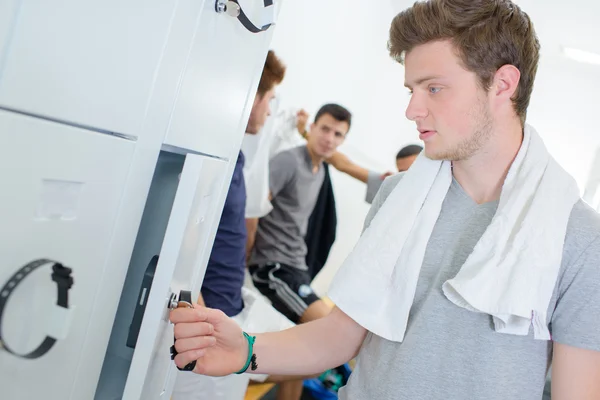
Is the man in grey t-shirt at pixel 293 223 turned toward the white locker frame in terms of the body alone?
no

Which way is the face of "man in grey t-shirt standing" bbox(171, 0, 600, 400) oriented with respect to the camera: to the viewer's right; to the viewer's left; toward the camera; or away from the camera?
to the viewer's left

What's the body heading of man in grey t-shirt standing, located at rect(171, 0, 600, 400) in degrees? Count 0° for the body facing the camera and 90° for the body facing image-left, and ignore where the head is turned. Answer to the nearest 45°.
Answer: approximately 45°

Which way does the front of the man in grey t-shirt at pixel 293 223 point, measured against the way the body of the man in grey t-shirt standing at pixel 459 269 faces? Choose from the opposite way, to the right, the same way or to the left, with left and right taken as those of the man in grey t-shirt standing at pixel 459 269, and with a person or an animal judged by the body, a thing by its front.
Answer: to the left

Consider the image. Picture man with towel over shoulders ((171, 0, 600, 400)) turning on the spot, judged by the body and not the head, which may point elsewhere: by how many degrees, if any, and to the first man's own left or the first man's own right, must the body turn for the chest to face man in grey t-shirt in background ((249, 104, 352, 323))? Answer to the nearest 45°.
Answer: approximately 135° to the first man's own right

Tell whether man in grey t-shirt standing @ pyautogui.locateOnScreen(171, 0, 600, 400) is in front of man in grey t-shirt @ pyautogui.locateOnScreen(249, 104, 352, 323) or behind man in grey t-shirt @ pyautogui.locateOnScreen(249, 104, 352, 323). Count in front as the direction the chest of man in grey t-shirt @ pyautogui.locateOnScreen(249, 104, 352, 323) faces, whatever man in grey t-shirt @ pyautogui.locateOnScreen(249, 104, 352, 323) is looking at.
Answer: in front

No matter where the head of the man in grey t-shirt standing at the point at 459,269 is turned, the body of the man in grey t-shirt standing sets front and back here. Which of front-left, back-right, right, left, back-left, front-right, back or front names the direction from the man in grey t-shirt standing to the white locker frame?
front

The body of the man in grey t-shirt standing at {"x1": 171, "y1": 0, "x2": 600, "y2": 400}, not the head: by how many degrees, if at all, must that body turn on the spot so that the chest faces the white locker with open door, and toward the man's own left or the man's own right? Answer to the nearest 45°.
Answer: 0° — they already face it

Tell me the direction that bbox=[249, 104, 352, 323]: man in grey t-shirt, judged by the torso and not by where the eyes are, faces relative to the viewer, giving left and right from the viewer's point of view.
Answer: facing the viewer and to the right of the viewer
